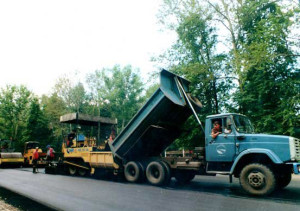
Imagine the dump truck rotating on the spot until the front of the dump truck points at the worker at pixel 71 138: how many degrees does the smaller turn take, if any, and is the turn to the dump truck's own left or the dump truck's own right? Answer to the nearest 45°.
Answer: approximately 180°

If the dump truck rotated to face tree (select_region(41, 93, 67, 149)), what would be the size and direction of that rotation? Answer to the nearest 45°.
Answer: approximately 180°

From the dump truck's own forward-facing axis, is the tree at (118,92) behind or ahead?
behind

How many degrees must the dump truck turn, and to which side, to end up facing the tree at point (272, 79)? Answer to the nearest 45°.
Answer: approximately 90° to its left

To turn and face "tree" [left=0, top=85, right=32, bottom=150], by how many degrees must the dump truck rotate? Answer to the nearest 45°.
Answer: approximately 180°

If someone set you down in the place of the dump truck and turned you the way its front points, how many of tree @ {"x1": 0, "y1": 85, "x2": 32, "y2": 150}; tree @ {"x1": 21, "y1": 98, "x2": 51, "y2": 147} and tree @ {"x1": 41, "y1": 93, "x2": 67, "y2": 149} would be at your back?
3

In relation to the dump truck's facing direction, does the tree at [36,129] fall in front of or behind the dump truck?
behind

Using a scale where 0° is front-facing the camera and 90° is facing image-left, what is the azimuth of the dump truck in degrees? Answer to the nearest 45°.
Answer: approximately 315°
